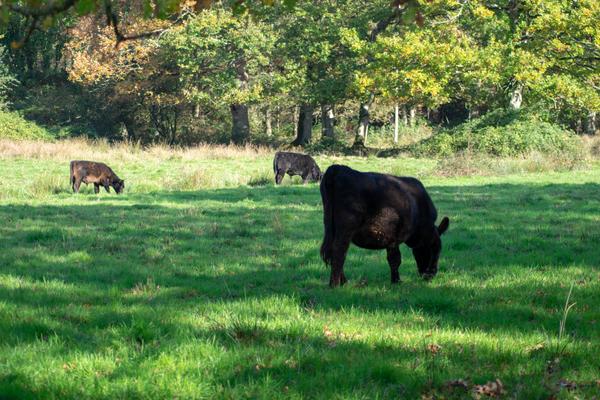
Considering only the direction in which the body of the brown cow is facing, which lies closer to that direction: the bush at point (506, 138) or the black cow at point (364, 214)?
the bush

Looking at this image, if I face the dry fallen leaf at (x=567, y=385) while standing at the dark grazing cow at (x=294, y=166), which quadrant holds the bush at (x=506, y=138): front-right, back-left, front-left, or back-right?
back-left

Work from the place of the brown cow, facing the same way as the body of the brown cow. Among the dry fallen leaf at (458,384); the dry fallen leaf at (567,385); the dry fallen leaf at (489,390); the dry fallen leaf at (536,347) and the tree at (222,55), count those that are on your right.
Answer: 4

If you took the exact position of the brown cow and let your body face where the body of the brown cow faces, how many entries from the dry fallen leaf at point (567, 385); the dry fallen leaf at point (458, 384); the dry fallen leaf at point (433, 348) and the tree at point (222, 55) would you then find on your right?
3

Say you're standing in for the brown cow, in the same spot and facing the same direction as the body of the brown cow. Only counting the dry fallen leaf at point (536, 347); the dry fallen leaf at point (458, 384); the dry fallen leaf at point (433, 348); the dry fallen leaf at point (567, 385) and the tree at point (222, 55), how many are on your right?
4

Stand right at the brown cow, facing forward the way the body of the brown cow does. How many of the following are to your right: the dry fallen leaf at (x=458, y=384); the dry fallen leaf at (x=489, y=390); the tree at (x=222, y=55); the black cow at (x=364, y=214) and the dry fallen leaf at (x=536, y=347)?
4

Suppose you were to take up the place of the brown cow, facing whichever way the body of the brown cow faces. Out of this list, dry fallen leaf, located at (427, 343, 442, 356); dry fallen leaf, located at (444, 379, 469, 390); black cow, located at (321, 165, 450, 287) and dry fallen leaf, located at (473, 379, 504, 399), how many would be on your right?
4

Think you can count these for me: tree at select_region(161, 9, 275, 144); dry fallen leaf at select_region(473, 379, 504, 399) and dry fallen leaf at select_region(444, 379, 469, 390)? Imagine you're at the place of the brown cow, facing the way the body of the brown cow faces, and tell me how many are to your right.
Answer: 2

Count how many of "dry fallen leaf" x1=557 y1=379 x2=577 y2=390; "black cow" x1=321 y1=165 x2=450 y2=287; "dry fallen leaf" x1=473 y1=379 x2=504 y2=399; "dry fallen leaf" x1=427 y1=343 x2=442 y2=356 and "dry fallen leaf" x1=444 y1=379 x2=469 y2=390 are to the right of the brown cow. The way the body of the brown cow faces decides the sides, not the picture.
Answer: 5

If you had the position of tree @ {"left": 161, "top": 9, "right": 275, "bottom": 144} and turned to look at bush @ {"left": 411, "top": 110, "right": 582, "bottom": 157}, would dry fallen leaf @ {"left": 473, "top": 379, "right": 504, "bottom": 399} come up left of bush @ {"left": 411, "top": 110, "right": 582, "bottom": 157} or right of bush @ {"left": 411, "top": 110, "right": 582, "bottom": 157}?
right

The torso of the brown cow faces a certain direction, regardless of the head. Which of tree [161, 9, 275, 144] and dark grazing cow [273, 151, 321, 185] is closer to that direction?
the dark grazing cow

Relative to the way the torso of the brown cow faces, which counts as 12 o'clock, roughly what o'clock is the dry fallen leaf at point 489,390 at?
The dry fallen leaf is roughly at 3 o'clock from the brown cow.

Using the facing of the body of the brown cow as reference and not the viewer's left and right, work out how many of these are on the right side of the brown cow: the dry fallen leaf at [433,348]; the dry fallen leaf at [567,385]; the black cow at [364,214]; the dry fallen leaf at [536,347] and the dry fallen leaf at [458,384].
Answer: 5

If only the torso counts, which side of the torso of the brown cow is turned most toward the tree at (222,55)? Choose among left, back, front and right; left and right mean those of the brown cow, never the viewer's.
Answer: left

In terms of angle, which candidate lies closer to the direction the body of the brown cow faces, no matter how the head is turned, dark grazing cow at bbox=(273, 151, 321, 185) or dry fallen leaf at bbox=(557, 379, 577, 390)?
the dark grazing cow

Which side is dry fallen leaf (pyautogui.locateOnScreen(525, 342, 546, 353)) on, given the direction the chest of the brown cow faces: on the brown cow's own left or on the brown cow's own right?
on the brown cow's own right

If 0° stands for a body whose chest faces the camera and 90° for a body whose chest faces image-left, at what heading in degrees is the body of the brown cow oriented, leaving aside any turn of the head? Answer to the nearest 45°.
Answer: approximately 270°

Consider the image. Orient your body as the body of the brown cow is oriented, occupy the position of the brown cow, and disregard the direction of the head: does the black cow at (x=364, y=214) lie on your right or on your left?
on your right

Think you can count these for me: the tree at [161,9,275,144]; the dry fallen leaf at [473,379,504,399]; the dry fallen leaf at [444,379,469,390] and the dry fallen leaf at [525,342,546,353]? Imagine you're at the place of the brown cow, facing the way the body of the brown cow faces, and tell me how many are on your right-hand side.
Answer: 3

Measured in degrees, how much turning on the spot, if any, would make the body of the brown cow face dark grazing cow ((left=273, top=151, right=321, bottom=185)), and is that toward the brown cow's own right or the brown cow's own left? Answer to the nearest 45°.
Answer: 0° — it already faces it
